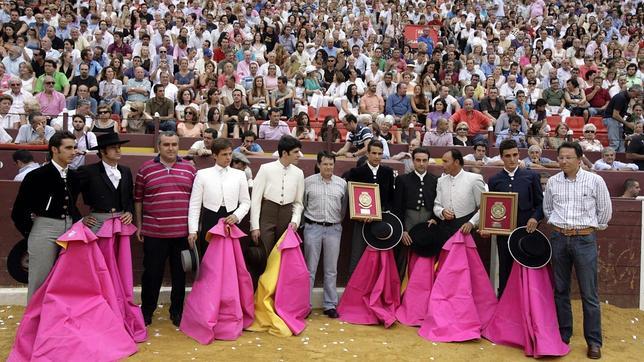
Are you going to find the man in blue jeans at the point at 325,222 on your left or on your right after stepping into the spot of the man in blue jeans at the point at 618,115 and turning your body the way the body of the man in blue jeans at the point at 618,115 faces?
on your right

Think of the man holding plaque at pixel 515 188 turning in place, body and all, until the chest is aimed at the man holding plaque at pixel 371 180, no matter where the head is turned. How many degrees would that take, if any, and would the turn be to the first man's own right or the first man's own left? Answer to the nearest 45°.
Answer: approximately 90° to the first man's own right

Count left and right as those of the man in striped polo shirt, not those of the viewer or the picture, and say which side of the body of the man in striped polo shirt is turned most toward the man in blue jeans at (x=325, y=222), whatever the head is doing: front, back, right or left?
left

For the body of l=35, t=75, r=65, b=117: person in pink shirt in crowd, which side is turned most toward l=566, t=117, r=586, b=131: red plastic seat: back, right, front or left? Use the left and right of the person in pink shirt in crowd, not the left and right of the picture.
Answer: left

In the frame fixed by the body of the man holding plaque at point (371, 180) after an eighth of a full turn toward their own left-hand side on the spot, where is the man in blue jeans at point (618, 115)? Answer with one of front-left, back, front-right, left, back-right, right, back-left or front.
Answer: left
